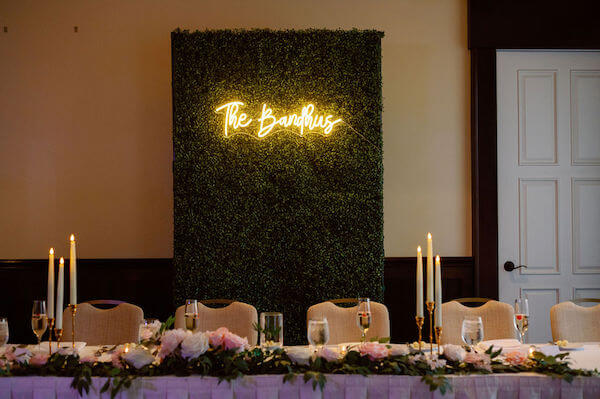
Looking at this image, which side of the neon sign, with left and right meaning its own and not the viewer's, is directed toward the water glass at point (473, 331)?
front

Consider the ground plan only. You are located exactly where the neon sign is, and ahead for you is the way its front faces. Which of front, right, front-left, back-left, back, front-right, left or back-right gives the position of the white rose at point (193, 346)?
front

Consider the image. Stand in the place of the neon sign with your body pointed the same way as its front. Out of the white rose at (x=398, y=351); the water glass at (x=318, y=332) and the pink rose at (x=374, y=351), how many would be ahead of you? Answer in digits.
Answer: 3

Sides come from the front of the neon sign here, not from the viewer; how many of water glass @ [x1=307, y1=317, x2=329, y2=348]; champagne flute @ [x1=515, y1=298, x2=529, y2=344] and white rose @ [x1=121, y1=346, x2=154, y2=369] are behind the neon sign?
0

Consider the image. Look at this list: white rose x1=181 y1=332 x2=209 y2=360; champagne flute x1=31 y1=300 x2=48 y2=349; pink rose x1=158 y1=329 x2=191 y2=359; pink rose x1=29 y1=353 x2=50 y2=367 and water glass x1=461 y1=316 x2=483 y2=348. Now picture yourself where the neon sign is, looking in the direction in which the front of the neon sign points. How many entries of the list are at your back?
0

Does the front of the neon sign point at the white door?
no

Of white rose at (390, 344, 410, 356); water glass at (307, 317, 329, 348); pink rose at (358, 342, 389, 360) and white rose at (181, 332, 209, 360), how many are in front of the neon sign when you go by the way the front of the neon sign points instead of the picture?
4

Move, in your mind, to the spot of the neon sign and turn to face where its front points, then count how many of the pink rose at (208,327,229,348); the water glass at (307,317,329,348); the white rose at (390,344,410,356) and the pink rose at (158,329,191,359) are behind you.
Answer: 0

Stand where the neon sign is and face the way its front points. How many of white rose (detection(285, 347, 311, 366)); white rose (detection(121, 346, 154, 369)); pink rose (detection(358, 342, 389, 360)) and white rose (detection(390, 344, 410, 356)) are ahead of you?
4

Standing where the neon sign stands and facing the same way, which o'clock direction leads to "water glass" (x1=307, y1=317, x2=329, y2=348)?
The water glass is roughly at 12 o'clock from the neon sign.

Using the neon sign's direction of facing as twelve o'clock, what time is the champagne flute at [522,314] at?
The champagne flute is roughly at 11 o'clock from the neon sign.

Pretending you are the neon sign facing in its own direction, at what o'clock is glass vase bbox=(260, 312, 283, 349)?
The glass vase is roughly at 12 o'clock from the neon sign.

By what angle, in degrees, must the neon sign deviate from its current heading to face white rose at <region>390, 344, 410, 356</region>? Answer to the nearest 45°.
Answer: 0° — it already faces it

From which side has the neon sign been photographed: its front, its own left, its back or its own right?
front

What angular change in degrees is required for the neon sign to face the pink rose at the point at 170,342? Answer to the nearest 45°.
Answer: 0° — it already faces it

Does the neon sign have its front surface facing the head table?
yes

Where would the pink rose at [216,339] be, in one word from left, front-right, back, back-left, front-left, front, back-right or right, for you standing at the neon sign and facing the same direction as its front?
front

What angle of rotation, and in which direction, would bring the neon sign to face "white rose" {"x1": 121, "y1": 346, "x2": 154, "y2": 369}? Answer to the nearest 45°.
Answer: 0° — it already faces it
